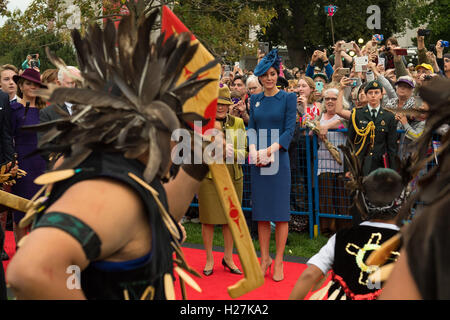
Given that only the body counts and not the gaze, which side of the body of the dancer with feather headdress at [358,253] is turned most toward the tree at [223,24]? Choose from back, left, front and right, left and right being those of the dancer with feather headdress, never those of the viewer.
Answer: front

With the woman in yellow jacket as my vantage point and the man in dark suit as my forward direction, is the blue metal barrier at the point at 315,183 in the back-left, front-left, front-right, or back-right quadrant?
back-right

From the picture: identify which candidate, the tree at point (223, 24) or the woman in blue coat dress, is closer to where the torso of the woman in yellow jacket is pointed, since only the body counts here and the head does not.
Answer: the woman in blue coat dress

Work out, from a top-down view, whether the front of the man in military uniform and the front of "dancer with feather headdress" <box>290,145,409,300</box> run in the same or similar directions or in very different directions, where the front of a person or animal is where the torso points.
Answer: very different directions

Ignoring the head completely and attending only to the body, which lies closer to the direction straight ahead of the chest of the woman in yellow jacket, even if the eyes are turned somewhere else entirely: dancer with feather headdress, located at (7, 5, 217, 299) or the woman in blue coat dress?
the dancer with feather headdress

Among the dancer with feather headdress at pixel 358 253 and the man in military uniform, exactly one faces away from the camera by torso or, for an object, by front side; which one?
the dancer with feather headdress

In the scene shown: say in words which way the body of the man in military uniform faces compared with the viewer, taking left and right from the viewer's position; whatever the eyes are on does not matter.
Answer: facing the viewer

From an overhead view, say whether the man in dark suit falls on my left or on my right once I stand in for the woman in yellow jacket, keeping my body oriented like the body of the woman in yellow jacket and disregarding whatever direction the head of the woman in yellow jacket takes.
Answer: on my right

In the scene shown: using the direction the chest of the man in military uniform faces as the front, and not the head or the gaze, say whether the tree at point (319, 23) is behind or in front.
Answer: behind

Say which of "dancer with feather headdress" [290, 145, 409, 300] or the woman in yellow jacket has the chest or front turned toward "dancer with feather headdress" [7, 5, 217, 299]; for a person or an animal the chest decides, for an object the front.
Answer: the woman in yellow jacket

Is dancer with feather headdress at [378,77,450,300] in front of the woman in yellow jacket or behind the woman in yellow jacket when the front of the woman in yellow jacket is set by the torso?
in front

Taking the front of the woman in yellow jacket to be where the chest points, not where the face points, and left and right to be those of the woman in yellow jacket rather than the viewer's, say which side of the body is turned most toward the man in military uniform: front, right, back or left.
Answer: left

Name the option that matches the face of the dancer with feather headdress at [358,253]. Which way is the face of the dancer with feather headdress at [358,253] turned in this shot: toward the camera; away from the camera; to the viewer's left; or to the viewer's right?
away from the camera

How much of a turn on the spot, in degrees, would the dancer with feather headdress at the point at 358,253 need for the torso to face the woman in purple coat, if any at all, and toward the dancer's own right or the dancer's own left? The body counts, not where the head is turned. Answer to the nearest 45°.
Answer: approximately 45° to the dancer's own left

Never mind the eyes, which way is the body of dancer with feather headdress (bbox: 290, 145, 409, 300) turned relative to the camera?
away from the camera

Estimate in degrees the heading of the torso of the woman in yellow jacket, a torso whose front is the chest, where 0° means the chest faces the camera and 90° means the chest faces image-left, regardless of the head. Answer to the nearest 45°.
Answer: approximately 0°

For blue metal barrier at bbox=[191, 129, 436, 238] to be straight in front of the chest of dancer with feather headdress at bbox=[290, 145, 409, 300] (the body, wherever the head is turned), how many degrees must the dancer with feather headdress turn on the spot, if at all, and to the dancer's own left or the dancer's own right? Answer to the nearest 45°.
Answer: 0° — they already face it

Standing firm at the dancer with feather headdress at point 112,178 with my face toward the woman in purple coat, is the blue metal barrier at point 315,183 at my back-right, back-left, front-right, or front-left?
front-right

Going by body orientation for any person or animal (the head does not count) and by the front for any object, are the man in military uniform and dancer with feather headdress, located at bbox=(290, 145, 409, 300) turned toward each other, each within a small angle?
yes
